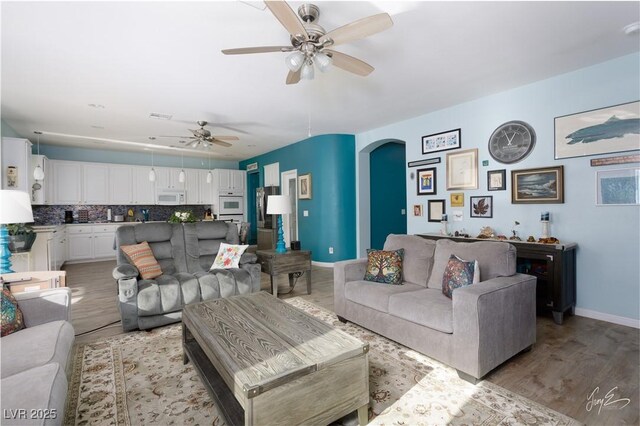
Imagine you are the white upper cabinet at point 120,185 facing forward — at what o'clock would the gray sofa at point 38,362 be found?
The gray sofa is roughly at 12 o'clock from the white upper cabinet.

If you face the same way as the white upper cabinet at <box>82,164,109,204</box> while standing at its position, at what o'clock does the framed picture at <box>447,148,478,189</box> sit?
The framed picture is roughly at 11 o'clock from the white upper cabinet.

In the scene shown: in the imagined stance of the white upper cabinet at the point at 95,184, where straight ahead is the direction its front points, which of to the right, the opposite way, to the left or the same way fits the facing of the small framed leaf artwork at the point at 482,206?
to the right

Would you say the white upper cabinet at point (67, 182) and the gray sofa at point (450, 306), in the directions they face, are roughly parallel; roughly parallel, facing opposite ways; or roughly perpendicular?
roughly perpendicular

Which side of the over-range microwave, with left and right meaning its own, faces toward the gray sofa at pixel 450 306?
front

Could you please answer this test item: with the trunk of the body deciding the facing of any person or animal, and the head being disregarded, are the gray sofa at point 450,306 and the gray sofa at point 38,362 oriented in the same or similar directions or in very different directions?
very different directions

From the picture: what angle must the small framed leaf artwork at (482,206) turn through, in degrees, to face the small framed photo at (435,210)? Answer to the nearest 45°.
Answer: approximately 135° to its right

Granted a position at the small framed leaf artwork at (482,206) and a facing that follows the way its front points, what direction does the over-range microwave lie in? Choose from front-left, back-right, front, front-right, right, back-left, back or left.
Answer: right

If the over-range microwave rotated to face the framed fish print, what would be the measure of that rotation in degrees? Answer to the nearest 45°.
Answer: approximately 45° to its left

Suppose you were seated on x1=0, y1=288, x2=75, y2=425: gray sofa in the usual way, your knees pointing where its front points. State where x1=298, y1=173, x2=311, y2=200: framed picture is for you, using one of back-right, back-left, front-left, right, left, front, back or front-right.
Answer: front-left

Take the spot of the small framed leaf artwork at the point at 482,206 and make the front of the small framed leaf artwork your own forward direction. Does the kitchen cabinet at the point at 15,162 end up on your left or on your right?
on your right
